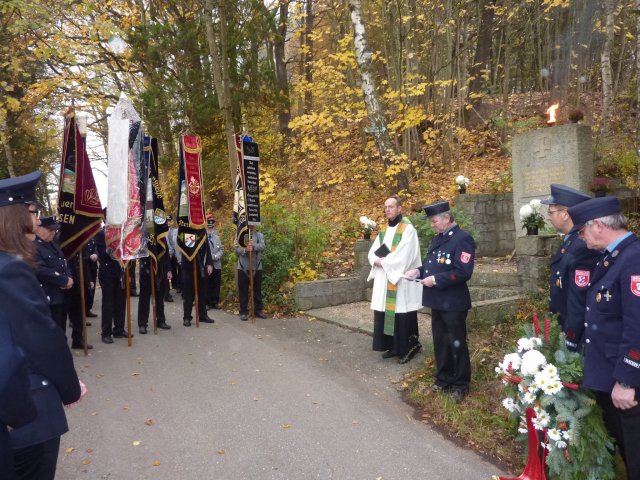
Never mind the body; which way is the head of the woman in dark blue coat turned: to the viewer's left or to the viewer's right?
to the viewer's right

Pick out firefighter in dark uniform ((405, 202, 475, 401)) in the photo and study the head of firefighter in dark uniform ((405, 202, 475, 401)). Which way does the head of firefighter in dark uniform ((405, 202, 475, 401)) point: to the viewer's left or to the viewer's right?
to the viewer's left

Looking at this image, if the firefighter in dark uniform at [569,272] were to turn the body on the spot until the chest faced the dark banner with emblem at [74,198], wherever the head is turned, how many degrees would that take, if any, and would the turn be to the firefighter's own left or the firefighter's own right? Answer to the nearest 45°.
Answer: approximately 45° to the firefighter's own right

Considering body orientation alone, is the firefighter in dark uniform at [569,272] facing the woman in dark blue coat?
yes

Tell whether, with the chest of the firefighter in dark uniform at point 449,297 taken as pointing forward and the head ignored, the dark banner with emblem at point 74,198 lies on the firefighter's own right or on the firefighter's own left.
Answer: on the firefighter's own right
